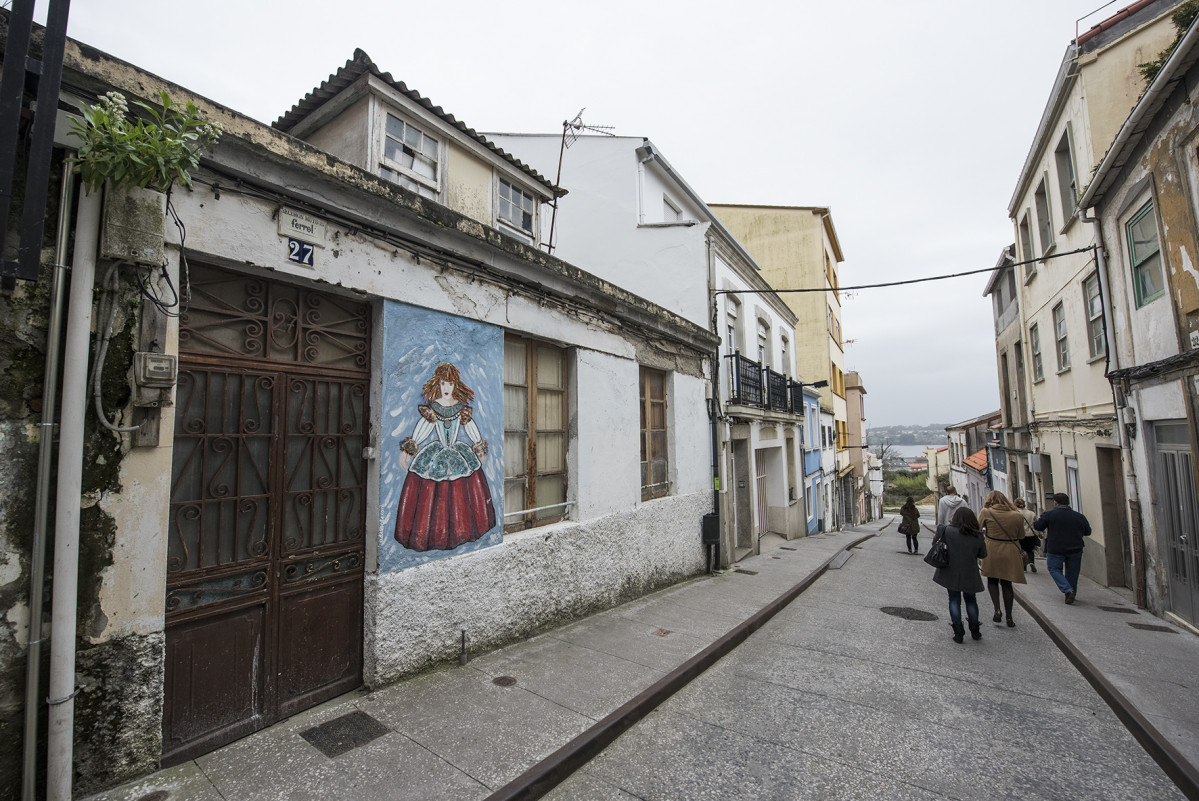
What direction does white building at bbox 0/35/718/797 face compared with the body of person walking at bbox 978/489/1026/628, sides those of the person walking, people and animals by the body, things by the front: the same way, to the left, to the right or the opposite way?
to the right

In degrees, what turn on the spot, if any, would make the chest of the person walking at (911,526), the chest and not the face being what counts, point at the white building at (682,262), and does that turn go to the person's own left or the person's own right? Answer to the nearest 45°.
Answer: approximately 135° to the person's own left

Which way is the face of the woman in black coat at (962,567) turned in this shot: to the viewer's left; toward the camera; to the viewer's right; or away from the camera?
away from the camera

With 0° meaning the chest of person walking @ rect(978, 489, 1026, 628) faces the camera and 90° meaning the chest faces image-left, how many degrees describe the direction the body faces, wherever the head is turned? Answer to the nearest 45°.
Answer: approximately 180°

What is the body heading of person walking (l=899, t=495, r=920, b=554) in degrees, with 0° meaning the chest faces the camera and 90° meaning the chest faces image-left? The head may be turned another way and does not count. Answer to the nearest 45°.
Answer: approximately 180°

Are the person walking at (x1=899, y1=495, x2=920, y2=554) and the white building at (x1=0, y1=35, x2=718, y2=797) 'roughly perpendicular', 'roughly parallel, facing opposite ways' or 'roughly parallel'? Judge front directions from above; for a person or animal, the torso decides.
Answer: roughly perpendicular

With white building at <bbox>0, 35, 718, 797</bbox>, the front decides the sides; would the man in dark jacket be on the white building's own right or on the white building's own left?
on the white building's own left

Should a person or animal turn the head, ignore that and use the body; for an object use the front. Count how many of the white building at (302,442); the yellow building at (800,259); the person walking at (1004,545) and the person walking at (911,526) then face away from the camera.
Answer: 2

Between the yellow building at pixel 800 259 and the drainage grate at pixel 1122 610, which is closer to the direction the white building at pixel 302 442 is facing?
the drainage grate

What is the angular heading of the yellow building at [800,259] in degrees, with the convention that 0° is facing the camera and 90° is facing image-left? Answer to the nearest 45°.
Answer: approximately 270°
